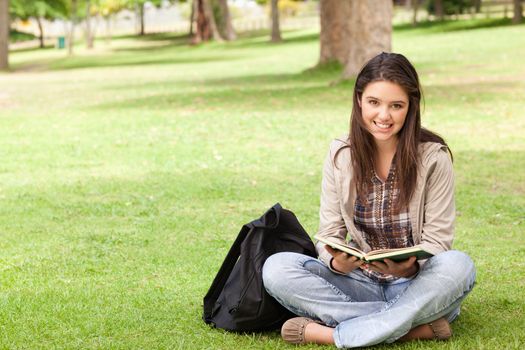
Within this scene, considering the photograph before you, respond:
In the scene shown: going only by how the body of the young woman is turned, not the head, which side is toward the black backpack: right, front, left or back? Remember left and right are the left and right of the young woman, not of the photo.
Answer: right

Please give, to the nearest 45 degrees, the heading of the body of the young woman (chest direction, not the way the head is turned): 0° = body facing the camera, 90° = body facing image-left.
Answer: approximately 0°

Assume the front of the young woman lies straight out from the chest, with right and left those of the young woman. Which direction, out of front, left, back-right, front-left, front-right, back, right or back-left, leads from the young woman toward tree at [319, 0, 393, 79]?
back

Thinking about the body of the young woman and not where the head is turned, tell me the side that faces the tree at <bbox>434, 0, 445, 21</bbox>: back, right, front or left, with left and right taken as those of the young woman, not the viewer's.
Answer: back
